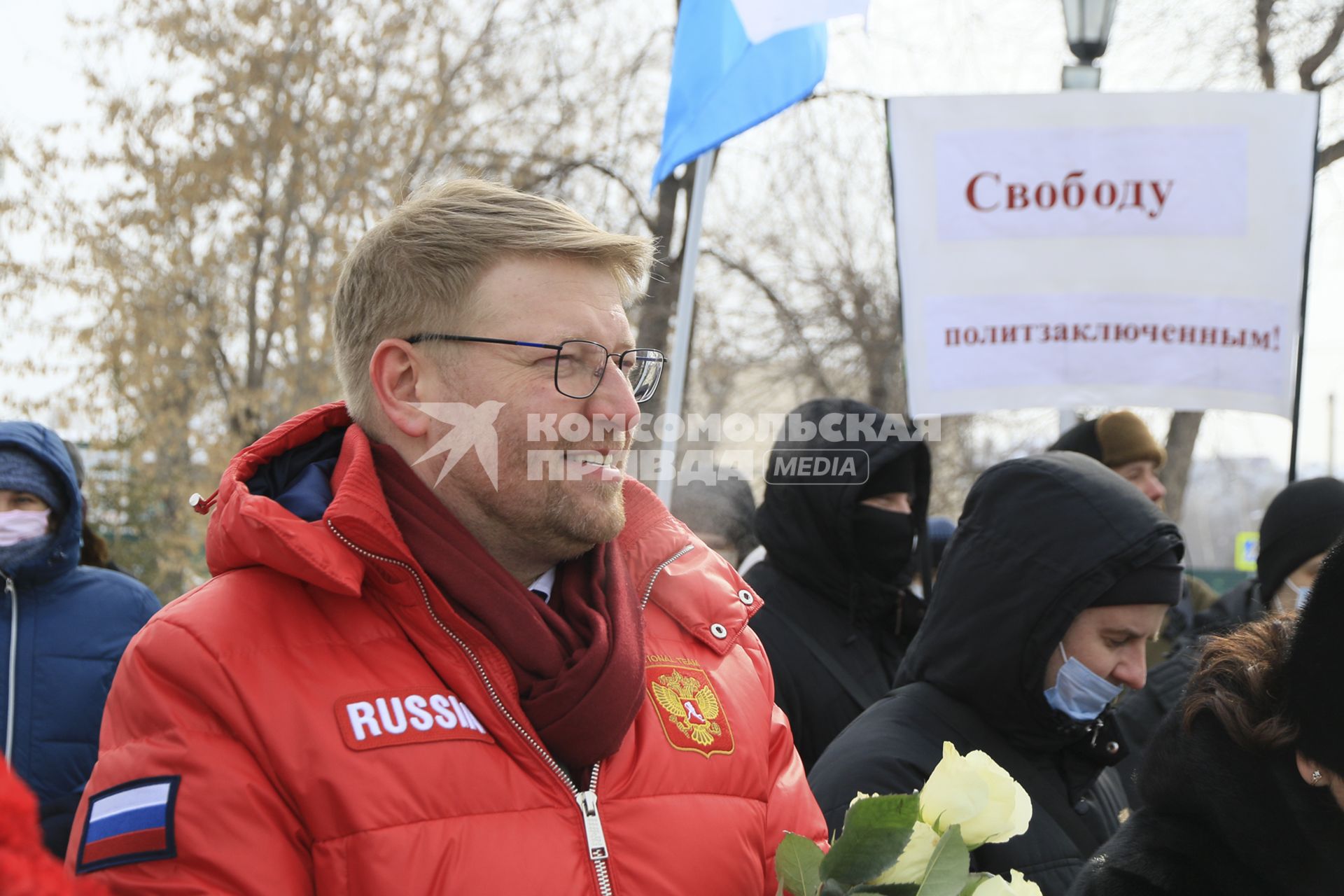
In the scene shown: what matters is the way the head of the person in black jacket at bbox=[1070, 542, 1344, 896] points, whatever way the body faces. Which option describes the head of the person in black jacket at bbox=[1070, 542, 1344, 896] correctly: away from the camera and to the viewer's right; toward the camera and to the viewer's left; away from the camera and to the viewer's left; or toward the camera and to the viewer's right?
away from the camera and to the viewer's right

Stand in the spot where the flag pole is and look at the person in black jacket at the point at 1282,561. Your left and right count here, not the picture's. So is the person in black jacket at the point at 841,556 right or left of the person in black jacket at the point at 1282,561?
right

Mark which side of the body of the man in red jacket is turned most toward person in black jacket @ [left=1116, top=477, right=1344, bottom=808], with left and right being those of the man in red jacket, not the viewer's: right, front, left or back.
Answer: left

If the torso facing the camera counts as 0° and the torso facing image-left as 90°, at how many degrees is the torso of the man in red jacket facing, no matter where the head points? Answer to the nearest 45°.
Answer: approximately 315°

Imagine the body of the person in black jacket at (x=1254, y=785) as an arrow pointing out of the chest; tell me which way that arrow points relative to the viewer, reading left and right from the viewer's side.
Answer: facing to the right of the viewer

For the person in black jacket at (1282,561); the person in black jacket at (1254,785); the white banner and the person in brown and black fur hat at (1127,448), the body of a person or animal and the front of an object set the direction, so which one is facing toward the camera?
the white banner
